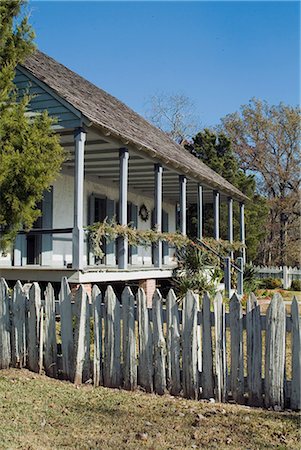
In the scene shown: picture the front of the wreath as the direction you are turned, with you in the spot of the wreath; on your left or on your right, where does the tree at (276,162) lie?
on your left

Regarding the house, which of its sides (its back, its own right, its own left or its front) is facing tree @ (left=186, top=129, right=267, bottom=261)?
left

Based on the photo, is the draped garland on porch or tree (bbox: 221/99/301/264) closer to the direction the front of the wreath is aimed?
the draped garland on porch

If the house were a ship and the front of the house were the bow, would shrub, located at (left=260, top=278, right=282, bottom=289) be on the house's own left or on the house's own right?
on the house's own left

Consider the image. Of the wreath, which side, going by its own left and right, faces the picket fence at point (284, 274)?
left

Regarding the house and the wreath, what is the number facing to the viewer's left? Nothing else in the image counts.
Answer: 0

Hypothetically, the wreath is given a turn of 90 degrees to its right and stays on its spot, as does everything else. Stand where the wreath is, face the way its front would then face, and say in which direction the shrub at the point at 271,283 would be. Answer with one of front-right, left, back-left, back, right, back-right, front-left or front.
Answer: back

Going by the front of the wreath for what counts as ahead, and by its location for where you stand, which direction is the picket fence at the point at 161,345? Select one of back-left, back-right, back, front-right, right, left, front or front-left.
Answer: front-right

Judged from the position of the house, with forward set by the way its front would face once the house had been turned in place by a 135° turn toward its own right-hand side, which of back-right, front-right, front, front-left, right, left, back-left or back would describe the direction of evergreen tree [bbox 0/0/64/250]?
left

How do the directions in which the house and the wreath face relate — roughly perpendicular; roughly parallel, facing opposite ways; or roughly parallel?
roughly parallel

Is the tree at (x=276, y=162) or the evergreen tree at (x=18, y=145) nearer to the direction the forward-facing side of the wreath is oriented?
the evergreen tree

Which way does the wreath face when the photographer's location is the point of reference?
facing the viewer and to the right of the viewer

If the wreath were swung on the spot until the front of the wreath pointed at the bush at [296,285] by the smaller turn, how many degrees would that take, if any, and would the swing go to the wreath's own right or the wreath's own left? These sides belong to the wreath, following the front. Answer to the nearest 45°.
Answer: approximately 90° to the wreath's own left

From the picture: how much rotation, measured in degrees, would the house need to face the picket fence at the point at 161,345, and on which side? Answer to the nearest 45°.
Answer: approximately 45° to its right
